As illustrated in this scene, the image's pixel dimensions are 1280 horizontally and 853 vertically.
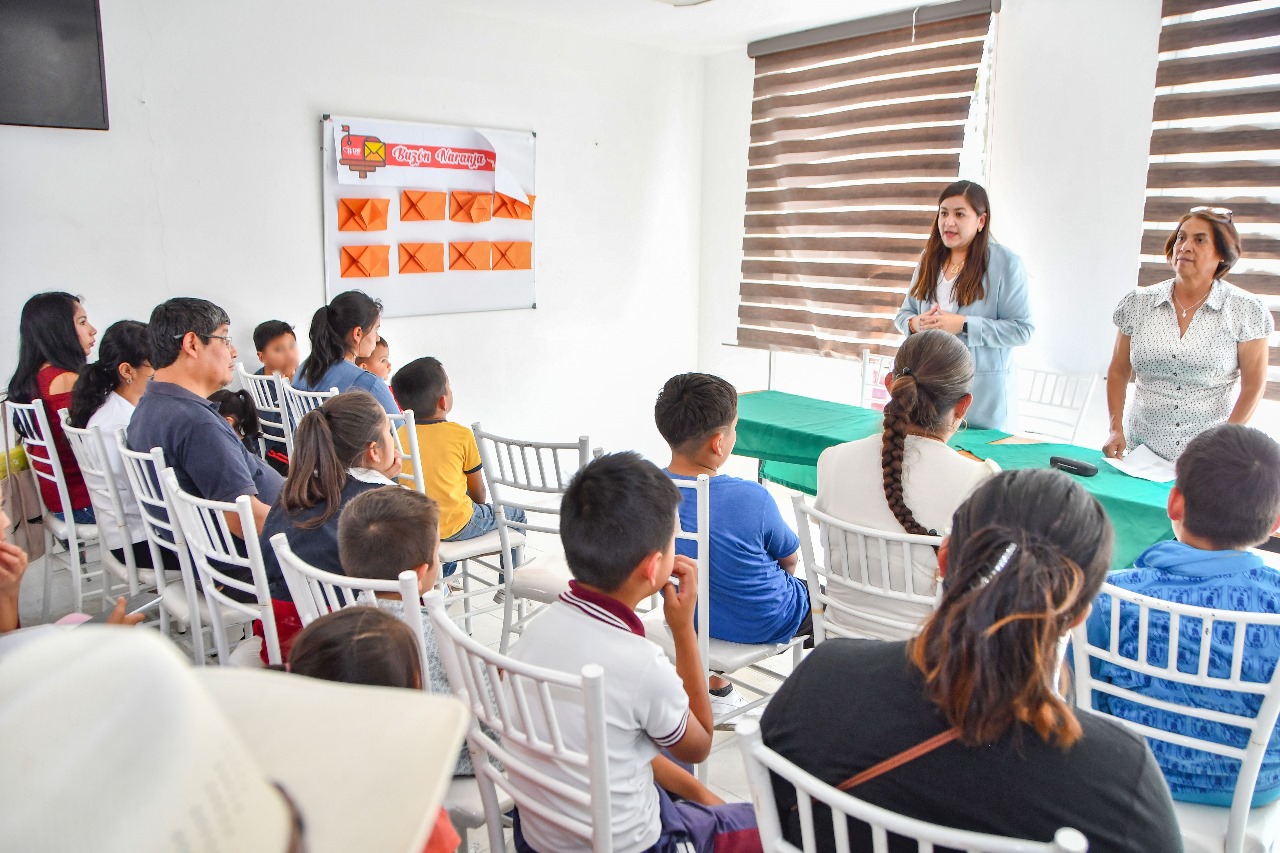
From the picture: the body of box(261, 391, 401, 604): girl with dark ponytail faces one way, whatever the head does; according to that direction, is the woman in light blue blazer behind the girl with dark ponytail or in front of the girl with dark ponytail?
in front

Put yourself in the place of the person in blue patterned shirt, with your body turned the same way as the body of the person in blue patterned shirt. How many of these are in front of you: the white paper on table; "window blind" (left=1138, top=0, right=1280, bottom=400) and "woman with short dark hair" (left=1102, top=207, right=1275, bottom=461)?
3

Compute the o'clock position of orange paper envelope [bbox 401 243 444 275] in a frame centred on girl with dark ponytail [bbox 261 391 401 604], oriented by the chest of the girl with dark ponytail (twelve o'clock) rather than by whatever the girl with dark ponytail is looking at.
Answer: The orange paper envelope is roughly at 11 o'clock from the girl with dark ponytail.

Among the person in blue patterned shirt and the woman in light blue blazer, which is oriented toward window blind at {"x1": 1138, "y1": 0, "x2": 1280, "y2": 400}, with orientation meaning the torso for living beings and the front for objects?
the person in blue patterned shirt

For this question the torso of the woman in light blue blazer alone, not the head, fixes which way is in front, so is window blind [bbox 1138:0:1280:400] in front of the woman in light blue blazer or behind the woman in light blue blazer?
behind

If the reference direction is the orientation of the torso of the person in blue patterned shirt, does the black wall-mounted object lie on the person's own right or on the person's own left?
on the person's own left

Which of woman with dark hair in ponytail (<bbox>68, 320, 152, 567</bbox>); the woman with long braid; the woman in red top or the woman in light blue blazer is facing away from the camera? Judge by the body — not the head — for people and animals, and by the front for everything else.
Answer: the woman with long braid

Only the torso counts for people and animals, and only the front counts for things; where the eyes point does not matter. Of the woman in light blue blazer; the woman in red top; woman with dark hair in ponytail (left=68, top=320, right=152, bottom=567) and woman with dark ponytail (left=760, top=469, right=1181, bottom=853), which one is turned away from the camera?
the woman with dark ponytail

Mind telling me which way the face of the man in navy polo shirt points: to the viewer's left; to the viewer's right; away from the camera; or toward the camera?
to the viewer's right

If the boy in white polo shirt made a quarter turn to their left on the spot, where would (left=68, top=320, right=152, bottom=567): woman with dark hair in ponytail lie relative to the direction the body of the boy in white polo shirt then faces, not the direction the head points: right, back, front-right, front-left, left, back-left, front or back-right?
front

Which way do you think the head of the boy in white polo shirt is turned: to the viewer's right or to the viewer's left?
to the viewer's right

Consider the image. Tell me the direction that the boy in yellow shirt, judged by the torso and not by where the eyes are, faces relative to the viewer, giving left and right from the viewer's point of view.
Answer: facing away from the viewer and to the right of the viewer

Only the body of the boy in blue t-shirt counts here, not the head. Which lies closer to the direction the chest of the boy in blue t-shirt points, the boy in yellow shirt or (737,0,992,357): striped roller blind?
the striped roller blind

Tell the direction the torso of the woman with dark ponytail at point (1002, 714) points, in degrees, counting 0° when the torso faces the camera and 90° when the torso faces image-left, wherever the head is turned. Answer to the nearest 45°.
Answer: approximately 180°

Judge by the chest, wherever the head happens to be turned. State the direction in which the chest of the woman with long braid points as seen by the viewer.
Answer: away from the camera

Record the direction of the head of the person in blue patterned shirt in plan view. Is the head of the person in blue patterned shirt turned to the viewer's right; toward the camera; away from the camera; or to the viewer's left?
away from the camera

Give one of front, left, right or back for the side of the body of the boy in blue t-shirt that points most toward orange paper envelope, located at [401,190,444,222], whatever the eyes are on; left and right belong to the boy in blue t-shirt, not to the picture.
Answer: left

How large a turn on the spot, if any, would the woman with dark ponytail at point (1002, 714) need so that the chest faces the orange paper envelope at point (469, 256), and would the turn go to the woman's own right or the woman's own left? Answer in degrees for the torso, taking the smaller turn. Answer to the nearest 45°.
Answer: approximately 45° to the woman's own left
